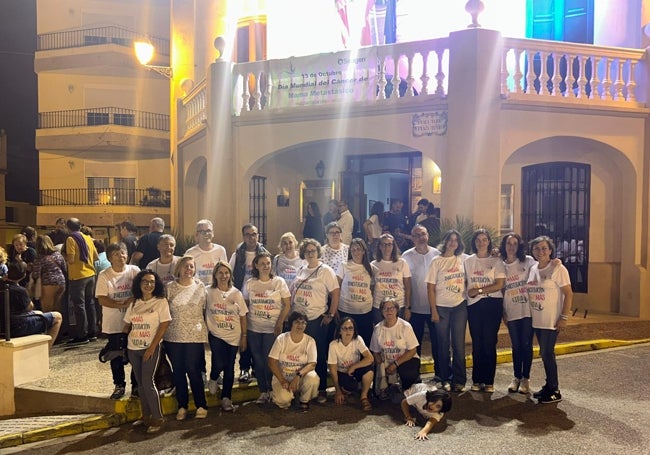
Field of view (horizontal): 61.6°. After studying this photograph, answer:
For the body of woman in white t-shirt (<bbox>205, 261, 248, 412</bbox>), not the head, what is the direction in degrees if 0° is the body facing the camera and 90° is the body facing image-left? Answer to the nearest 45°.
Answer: approximately 0°

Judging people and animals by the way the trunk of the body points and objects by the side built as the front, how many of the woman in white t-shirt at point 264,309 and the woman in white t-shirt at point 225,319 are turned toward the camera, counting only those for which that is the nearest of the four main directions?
2

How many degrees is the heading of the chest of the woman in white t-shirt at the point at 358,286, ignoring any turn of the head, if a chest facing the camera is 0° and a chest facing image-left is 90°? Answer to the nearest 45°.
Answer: approximately 0°

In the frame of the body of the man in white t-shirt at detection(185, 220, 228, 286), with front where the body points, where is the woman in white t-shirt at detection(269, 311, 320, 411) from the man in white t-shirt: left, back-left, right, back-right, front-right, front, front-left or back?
front-left

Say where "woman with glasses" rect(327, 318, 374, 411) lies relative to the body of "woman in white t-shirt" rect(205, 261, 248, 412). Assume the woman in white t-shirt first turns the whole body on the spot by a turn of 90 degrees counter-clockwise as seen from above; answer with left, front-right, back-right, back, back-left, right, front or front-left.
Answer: front

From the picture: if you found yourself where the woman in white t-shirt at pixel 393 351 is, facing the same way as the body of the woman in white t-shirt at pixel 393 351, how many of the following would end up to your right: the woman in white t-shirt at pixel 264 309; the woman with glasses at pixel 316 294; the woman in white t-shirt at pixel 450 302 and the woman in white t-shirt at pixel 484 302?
2

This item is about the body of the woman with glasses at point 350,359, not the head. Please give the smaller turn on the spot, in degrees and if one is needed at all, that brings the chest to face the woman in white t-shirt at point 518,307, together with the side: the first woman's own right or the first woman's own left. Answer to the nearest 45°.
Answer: approximately 90° to the first woman's own left

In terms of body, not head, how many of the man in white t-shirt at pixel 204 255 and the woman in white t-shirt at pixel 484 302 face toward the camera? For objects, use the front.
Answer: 2

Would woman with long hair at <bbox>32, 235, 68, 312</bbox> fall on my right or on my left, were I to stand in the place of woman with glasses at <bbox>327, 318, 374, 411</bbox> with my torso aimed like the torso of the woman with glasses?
on my right

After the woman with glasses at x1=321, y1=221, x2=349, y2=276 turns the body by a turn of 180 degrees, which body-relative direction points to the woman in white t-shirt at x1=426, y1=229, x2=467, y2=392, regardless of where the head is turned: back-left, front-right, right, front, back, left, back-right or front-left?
right
